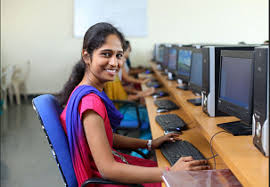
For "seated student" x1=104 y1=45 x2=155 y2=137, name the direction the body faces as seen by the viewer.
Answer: to the viewer's right

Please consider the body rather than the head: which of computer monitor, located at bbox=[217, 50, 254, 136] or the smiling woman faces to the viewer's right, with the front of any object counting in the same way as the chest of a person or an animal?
the smiling woman

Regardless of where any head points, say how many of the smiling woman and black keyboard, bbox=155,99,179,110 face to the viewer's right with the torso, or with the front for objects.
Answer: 1

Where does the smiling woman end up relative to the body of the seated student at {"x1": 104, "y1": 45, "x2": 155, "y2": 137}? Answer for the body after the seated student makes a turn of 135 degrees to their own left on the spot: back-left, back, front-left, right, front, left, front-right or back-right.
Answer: back-left

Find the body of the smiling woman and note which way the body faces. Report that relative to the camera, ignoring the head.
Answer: to the viewer's right

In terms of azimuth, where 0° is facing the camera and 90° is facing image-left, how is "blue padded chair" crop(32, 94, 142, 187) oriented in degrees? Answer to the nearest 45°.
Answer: approximately 270°

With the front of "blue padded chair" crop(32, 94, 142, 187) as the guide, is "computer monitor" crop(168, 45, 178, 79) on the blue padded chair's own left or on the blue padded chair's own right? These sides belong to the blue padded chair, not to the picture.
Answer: on the blue padded chair's own left

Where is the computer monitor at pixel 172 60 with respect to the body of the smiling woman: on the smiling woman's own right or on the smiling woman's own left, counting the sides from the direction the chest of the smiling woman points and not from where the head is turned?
on the smiling woman's own left
